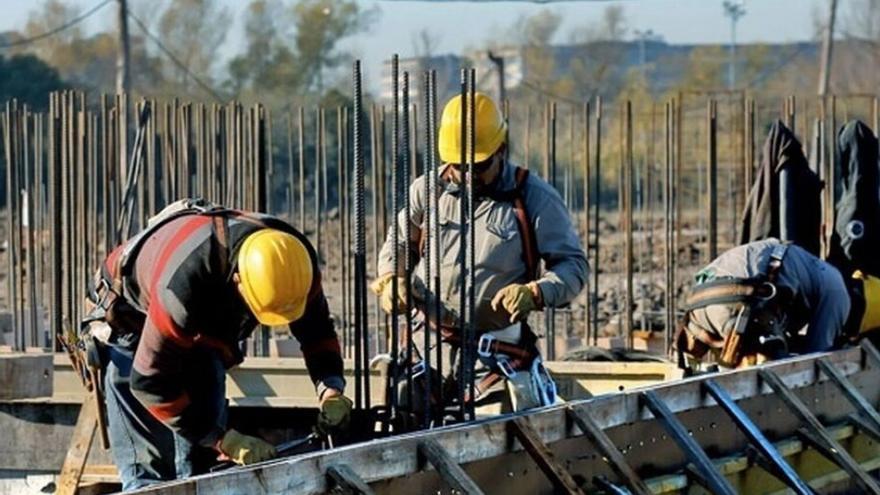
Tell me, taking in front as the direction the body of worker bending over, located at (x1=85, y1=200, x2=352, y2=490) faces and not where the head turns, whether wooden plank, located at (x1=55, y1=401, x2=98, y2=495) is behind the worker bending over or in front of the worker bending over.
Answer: behind

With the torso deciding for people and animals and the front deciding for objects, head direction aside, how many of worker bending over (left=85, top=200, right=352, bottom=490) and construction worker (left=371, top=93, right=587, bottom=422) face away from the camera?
0

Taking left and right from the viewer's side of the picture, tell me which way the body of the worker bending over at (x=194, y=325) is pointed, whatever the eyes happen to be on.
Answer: facing the viewer and to the right of the viewer

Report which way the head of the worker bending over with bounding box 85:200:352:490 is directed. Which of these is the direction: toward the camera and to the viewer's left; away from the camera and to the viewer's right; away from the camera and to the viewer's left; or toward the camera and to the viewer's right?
toward the camera and to the viewer's right

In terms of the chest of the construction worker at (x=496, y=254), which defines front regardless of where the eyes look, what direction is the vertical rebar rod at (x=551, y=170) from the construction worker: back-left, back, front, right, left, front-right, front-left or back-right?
back

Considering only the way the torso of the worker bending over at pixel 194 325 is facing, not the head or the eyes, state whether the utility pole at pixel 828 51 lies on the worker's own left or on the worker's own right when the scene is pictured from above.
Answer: on the worker's own left

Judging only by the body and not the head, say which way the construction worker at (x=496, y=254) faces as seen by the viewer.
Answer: toward the camera
